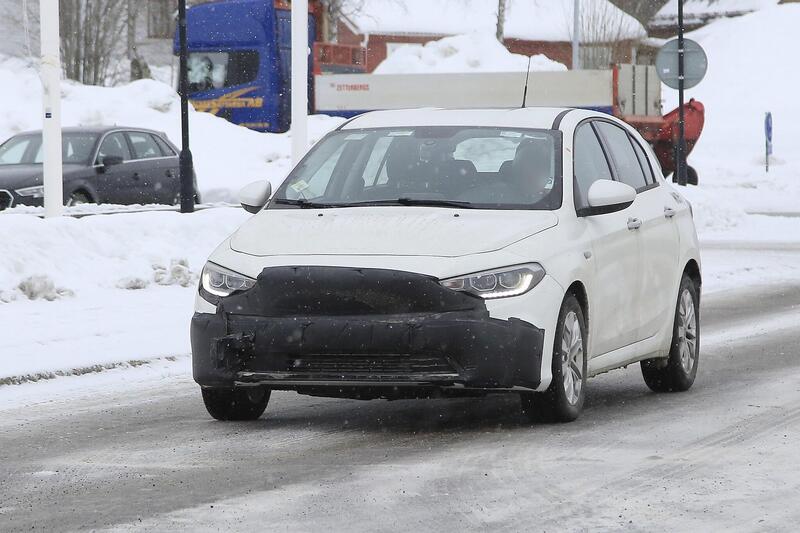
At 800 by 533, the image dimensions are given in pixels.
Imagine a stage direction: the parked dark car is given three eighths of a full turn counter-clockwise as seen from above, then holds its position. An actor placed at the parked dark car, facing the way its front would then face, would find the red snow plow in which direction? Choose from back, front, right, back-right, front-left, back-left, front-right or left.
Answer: front-left

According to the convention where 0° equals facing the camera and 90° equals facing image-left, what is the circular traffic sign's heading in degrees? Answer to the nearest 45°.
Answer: approximately 180°

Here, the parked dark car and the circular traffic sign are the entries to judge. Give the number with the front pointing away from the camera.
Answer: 1

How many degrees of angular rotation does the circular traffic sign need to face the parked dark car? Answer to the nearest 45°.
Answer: approximately 135° to its left

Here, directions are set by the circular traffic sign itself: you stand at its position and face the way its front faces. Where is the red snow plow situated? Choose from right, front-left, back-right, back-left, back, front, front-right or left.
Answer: front

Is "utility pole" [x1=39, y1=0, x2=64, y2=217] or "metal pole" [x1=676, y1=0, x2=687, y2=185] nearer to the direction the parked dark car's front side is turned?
the utility pole

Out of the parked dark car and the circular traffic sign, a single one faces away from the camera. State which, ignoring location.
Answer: the circular traffic sign

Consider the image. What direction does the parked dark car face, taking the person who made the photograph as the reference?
facing the viewer and to the left of the viewer

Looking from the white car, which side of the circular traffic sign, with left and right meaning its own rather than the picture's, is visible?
back

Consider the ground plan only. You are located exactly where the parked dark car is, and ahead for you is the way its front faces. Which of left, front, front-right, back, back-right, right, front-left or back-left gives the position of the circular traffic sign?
back

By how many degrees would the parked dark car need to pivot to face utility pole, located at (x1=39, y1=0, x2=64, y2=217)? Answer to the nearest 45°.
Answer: approximately 45° to its left

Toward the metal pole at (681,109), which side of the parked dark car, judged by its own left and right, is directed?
back

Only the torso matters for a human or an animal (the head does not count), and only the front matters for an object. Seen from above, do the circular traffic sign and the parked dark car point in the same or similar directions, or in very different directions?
very different directions

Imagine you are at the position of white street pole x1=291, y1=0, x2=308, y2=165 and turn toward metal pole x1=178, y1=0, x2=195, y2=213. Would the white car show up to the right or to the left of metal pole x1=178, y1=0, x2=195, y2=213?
left
